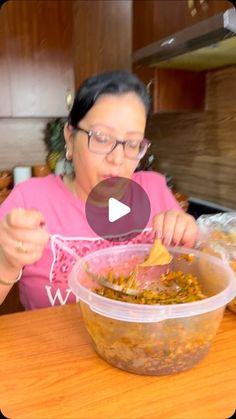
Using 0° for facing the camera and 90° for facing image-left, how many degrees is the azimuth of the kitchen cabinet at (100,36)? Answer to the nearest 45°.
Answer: approximately 0°

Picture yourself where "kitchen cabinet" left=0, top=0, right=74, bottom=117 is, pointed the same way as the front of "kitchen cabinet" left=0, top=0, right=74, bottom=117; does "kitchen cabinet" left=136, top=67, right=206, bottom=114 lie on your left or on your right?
on your left

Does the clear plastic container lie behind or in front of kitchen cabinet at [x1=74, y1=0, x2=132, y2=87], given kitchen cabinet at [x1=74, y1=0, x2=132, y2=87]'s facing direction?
in front

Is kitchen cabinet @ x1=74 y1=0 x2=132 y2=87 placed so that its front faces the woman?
yes

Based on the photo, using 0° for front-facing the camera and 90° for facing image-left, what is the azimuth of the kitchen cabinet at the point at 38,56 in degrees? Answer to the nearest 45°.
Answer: approximately 0°

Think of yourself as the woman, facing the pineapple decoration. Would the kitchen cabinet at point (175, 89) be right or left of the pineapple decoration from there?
right

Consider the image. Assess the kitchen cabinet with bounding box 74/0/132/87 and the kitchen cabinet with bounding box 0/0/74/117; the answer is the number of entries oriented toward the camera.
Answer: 2

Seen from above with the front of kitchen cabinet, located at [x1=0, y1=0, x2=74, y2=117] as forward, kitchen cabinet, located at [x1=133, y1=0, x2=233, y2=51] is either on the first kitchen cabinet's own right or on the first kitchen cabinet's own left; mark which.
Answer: on the first kitchen cabinet's own left
